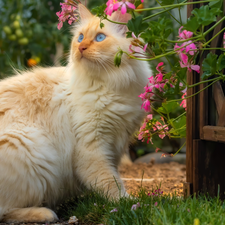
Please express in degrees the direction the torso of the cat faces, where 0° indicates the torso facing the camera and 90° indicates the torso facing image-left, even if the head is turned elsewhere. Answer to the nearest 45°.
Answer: approximately 270°

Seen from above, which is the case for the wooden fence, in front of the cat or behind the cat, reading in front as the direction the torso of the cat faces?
in front

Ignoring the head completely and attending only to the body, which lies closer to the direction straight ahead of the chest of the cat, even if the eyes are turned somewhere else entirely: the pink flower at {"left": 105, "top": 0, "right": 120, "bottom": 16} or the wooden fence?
the wooden fence

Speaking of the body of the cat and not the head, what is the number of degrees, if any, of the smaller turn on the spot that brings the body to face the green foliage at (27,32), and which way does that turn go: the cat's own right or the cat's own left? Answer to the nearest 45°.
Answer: approximately 90° to the cat's own left

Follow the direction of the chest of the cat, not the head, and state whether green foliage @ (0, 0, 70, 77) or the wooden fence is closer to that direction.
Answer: the wooden fence
